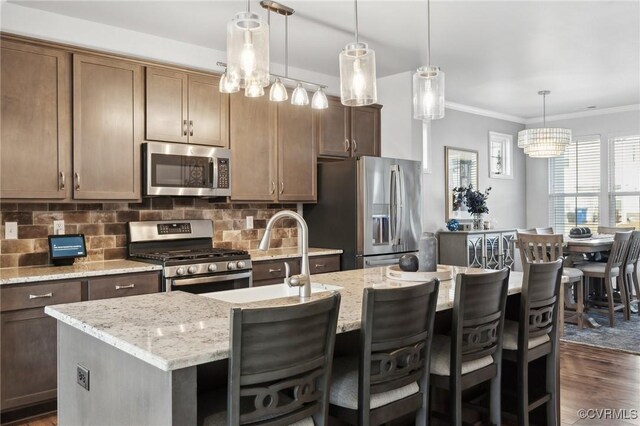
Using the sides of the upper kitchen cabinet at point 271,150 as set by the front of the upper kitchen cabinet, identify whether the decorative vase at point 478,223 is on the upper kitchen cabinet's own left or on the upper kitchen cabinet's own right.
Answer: on the upper kitchen cabinet's own left

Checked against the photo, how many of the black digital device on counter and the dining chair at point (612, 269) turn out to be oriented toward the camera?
1

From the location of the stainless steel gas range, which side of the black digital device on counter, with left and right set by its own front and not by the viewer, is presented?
left

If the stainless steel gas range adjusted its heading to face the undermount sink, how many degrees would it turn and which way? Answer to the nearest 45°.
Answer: approximately 45° to its right

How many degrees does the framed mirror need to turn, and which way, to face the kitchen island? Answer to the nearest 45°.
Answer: approximately 45° to its right

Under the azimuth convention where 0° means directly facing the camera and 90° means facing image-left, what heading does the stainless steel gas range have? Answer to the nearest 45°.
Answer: approximately 315°

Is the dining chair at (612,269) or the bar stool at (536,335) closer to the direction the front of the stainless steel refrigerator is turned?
the bar stool

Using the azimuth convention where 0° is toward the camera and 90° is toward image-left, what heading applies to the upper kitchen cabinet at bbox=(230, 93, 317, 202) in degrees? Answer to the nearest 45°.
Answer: approximately 315°

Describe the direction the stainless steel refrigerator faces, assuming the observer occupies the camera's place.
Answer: facing the viewer and to the right of the viewer

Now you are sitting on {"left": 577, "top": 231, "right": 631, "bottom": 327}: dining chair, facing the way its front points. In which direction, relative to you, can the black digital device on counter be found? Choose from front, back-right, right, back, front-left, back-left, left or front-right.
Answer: left

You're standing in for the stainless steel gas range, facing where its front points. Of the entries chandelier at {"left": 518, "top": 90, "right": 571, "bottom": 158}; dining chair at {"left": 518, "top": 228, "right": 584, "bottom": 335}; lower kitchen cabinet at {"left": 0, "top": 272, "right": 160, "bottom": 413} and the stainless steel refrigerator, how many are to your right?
1

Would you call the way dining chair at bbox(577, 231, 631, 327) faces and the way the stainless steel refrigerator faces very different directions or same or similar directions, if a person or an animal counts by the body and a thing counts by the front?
very different directions

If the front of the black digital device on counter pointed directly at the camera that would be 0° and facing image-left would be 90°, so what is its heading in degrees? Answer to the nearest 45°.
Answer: approximately 0°
